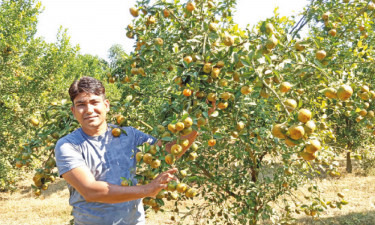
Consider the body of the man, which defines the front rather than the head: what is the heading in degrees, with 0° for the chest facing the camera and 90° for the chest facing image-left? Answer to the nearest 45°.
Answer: approximately 0°

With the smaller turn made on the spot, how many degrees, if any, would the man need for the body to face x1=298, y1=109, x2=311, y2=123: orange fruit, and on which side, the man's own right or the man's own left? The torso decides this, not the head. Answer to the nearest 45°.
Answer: approximately 45° to the man's own left

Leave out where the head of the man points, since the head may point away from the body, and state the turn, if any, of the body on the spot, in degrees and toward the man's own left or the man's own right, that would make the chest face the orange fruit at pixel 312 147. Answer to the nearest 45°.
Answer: approximately 45° to the man's own left

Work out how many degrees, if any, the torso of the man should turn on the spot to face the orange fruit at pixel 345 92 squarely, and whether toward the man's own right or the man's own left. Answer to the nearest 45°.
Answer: approximately 45° to the man's own left

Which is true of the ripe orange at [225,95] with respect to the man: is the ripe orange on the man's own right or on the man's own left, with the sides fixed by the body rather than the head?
on the man's own left
